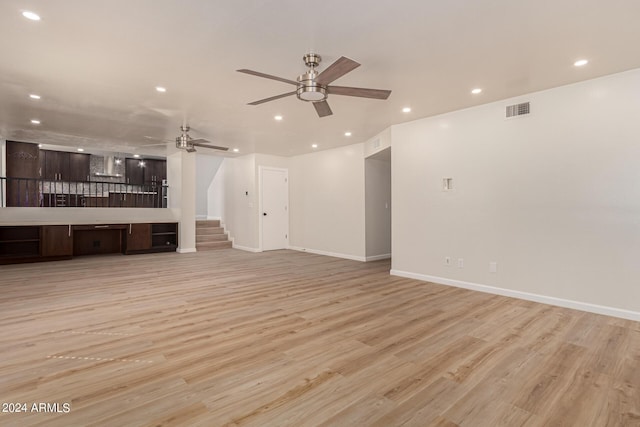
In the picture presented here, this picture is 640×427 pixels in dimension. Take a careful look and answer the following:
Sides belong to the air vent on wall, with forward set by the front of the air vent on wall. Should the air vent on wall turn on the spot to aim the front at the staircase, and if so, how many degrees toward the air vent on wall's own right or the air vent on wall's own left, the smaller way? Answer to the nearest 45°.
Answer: approximately 45° to the air vent on wall's own right

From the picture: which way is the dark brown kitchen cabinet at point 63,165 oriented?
toward the camera

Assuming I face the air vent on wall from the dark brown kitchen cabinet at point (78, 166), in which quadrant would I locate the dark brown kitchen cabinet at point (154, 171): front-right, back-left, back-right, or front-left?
front-left

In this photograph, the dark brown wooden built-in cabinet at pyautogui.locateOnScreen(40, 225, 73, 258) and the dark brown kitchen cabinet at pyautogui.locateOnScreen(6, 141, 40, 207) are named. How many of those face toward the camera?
2

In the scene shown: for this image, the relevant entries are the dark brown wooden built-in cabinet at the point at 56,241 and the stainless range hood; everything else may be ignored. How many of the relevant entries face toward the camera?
2

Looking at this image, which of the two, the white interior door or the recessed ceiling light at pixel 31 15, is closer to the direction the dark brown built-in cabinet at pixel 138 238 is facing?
the recessed ceiling light

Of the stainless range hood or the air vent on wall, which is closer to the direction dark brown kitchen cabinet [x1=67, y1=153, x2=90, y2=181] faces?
the air vent on wall

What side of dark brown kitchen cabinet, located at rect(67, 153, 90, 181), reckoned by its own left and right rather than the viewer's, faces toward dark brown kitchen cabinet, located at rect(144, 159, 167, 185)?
left

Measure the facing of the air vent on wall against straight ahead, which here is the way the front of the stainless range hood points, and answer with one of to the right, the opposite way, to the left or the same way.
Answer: to the right

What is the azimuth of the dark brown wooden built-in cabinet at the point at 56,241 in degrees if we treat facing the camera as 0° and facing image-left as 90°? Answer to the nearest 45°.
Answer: approximately 0°

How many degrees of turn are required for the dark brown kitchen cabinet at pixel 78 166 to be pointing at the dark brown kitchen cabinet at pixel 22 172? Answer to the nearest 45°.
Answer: approximately 45° to its right

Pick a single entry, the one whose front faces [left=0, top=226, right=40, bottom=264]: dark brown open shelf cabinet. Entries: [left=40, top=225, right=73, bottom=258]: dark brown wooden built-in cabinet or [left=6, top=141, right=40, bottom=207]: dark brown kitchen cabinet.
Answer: [left=6, top=141, right=40, bottom=207]: dark brown kitchen cabinet

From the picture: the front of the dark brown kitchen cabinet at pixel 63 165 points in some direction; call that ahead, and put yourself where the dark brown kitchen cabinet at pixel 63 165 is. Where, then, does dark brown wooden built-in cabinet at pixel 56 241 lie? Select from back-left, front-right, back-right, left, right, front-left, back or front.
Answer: front

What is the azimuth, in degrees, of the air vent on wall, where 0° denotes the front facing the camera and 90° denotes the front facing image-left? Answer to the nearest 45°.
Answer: approximately 45°

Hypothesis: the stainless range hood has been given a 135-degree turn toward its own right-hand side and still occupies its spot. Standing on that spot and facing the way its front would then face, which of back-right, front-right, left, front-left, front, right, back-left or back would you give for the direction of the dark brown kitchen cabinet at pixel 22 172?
left

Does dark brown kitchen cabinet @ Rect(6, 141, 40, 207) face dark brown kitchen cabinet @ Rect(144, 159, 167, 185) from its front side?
no

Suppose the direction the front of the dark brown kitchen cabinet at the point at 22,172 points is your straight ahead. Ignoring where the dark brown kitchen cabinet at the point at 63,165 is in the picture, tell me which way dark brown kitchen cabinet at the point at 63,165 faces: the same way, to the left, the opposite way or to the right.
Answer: the same way

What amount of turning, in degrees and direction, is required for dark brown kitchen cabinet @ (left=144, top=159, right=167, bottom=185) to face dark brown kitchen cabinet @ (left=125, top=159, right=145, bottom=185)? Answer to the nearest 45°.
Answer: approximately 90° to its right

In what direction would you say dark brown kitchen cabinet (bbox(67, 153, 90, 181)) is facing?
toward the camera

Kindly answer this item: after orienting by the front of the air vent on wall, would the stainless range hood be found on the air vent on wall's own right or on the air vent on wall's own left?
on the air vent on wall's own right

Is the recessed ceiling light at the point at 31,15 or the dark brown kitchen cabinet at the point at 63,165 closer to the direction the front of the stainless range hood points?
the recessed ceiling light
